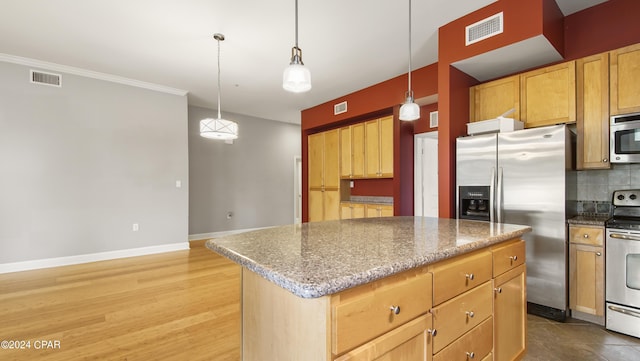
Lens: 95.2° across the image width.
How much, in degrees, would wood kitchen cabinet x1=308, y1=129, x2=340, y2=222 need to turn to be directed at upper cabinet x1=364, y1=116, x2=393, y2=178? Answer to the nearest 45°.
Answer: approximately 90° to its left

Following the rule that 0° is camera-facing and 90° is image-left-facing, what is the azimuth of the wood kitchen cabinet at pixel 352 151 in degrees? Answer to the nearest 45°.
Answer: approximately 45°

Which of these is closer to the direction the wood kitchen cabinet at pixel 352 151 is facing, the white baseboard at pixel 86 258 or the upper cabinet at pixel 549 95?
the white baseboard

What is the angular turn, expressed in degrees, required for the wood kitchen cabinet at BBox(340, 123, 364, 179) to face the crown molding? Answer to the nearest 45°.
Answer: approximately 45° to its right

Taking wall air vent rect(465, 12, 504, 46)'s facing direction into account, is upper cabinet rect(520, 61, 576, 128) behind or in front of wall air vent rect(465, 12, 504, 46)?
behind

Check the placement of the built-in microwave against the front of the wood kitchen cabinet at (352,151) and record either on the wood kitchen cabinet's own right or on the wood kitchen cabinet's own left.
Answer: on the wood kitchen cabinet's own left

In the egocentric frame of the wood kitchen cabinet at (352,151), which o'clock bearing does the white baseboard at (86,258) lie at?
The white baseboard is roughly at 1 o'clock from the wood kitchen cabinet.

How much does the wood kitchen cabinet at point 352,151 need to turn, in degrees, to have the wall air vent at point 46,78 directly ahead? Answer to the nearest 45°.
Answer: approximately 45° to its right

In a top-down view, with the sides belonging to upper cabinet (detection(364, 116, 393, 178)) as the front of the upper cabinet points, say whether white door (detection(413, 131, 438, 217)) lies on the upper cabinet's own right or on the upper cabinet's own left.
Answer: on the upper cabinet's own left

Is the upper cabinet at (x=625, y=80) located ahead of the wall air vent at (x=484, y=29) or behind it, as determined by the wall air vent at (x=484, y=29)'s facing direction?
behind

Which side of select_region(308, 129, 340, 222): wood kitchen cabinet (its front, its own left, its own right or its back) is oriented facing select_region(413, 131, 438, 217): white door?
left

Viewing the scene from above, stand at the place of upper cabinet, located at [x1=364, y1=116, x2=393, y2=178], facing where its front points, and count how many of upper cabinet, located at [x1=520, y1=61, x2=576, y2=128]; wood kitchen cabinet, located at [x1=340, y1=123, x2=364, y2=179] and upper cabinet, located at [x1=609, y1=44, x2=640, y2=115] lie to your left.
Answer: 2

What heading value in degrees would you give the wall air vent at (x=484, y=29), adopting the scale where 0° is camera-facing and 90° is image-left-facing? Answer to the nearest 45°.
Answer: approximately 45°

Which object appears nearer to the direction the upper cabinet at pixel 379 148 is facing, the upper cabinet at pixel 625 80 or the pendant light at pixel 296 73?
the pendant light
